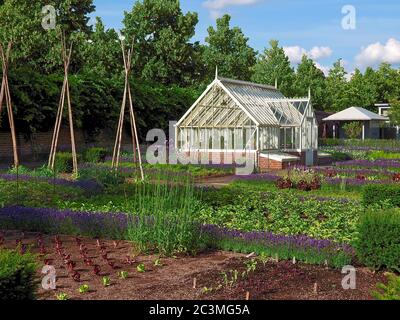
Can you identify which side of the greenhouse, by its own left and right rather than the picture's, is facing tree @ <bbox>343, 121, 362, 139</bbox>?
left

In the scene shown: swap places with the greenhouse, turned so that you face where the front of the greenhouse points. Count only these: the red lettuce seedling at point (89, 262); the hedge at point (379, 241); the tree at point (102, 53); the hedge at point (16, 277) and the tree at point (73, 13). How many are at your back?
2

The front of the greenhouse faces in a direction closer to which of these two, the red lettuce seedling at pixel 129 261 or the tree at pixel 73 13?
the red lettuce seedling

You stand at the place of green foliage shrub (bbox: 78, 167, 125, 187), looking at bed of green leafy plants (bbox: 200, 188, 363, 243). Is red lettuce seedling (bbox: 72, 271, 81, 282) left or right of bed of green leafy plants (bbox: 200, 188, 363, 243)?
right
